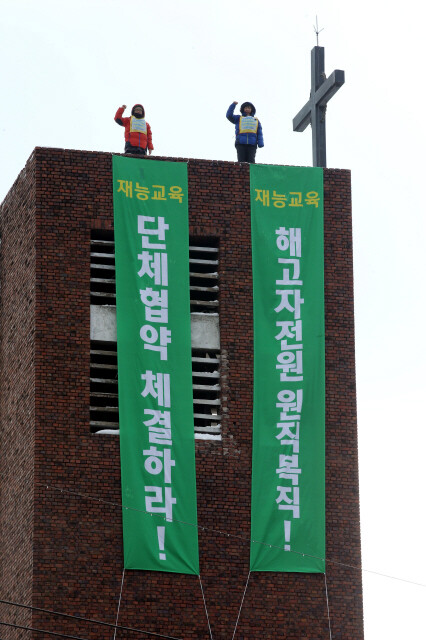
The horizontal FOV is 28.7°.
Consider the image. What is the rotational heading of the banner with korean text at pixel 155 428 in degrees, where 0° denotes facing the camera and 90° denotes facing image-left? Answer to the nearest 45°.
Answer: approximately 0°
